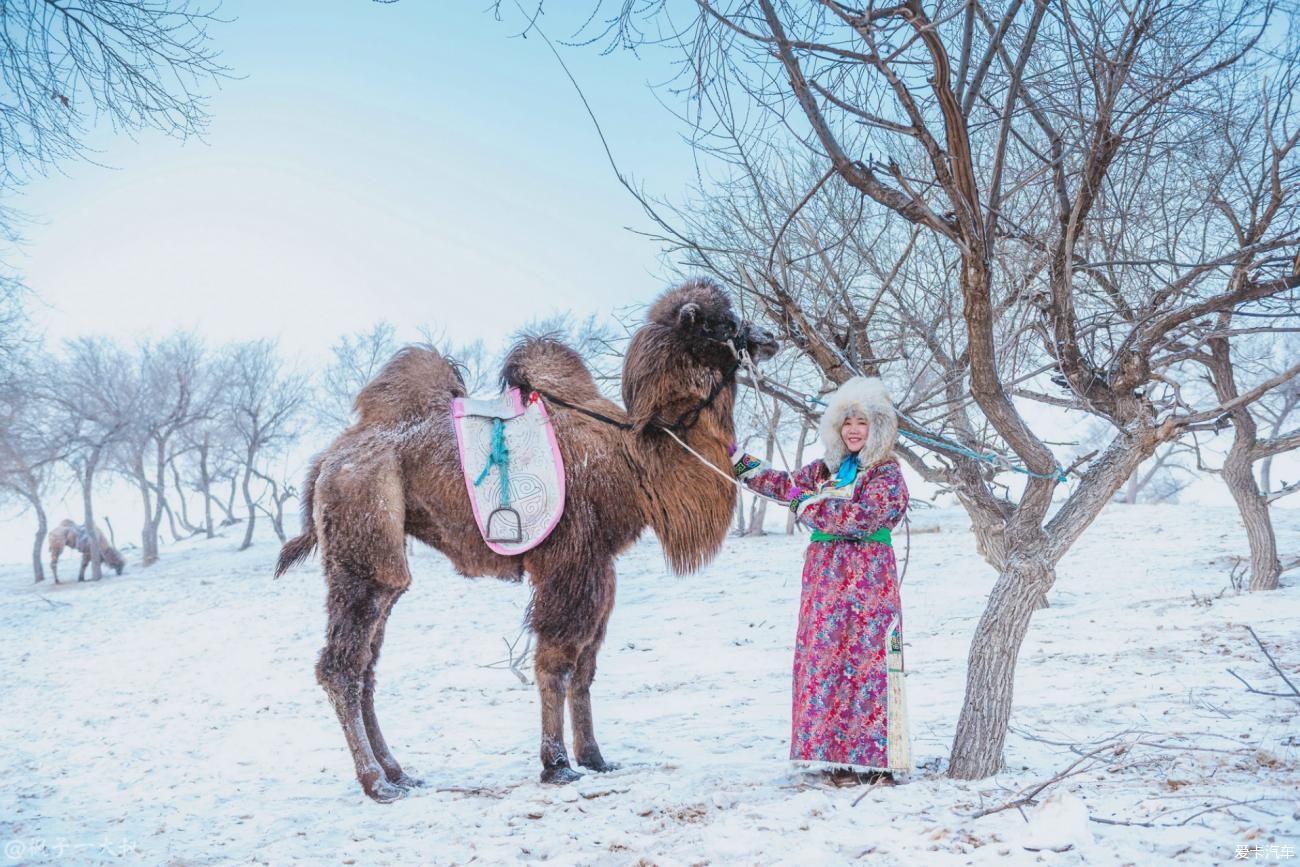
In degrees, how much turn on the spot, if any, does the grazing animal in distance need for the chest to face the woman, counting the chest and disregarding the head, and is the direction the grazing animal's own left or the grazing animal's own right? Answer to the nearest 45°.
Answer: approximately 90° to the grazing animal's own right

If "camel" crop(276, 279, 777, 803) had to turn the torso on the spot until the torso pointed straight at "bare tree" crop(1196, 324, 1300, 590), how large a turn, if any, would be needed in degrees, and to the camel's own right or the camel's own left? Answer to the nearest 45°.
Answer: approximately 45° to the camel's own left

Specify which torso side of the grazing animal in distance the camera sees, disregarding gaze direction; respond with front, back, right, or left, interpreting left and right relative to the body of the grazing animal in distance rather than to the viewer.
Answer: right

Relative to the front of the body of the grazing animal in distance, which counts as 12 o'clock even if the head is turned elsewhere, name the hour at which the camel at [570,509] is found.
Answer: The camel is roughly at 3 o'clock from the grazing animal in distance.

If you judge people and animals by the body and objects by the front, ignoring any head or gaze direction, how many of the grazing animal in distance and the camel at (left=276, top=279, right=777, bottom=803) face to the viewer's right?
2

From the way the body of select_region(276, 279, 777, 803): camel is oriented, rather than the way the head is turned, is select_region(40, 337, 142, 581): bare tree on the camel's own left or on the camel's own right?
on the camel's own left

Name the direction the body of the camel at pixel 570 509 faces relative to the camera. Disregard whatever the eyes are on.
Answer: to the viewer's right
